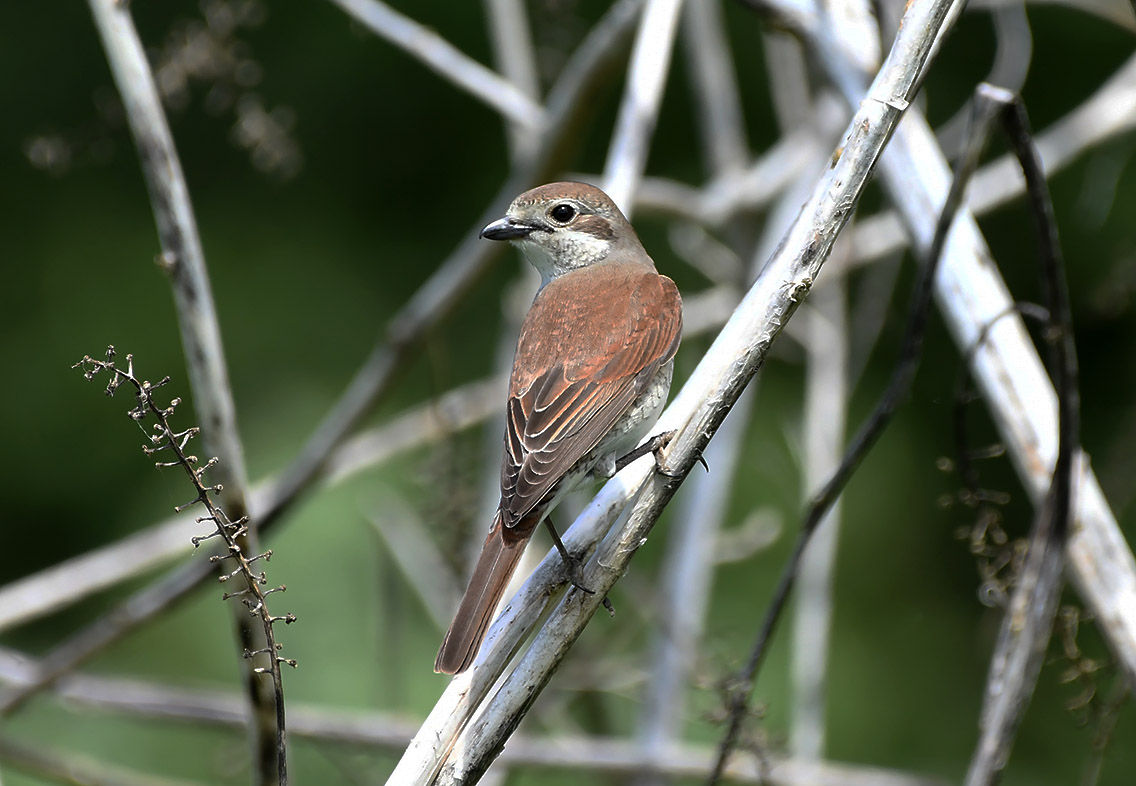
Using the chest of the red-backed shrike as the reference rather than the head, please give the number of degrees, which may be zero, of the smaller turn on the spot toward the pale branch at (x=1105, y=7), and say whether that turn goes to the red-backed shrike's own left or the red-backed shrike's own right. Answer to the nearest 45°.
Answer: approximately 45° to the red-backed shrike's own right

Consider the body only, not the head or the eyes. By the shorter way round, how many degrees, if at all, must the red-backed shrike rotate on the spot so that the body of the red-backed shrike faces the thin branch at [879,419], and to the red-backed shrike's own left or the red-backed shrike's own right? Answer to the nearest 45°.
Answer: approximately 90° to the red-backed shrike's own right

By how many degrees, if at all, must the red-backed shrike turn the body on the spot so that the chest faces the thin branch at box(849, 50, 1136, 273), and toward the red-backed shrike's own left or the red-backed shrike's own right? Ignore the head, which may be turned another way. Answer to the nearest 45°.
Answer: approximately 45° to the red-backed shrike's own right

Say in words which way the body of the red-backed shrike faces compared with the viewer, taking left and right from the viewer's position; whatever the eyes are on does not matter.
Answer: facing away from the viewer and to the right of the viewer

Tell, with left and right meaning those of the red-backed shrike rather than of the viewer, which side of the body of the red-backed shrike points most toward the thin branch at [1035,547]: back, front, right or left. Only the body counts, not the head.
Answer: right

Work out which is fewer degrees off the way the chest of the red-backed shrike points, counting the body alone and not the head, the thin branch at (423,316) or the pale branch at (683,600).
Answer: the pale branch
